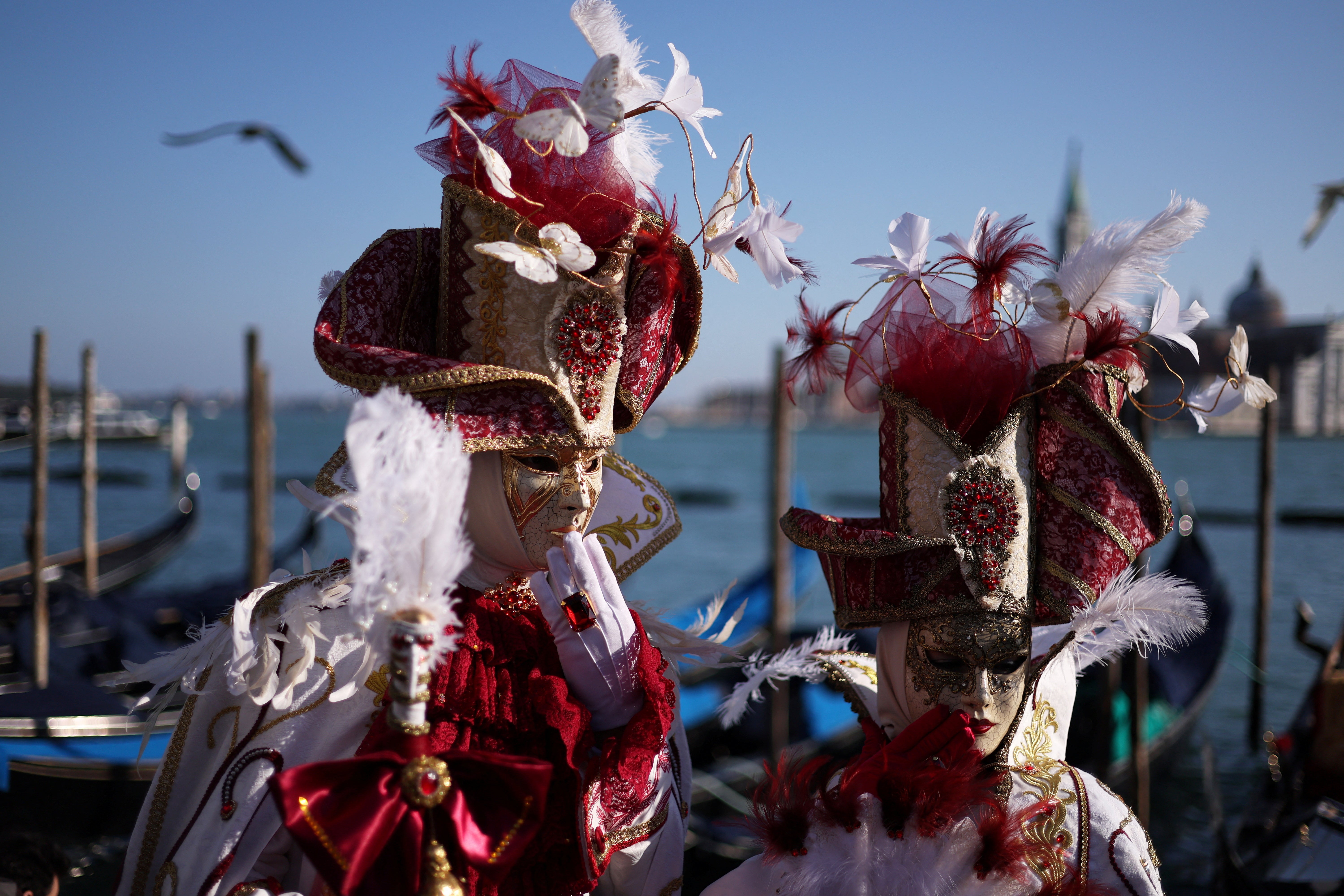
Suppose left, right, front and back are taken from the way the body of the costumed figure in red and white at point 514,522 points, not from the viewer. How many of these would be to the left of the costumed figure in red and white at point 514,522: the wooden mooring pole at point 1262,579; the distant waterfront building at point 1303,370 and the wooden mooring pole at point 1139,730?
3

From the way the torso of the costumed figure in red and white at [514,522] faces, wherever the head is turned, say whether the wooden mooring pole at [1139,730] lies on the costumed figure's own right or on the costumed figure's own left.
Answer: on the costumed figure's own left

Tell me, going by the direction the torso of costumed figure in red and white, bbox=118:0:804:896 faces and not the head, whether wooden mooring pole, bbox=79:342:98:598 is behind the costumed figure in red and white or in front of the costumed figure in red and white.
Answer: behind

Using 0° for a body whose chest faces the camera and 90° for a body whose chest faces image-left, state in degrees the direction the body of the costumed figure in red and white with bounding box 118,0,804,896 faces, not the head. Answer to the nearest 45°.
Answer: approximately 315°

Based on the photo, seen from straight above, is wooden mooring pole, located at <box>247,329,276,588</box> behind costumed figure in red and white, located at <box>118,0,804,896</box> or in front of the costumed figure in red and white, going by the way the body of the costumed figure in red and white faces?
behind

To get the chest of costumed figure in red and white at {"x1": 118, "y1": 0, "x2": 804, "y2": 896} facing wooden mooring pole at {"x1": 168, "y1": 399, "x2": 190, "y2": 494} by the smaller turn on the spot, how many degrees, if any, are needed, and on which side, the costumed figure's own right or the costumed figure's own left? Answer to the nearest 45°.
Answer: approximately 135° to the costumed figure's own left

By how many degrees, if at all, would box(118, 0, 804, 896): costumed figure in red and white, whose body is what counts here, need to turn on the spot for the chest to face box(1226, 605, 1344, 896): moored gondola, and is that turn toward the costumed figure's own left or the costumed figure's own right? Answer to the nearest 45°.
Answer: approximately 90° to the costumed figure's own left

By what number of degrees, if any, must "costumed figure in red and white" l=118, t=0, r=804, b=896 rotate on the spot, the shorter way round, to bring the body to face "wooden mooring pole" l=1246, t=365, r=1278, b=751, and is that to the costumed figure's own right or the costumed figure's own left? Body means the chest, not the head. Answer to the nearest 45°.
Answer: approximately 90° to the costumed figure's own left
